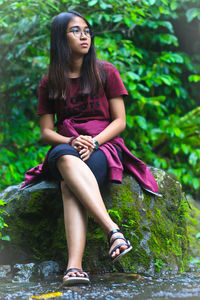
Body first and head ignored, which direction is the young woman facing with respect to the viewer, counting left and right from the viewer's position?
facing the viewer
